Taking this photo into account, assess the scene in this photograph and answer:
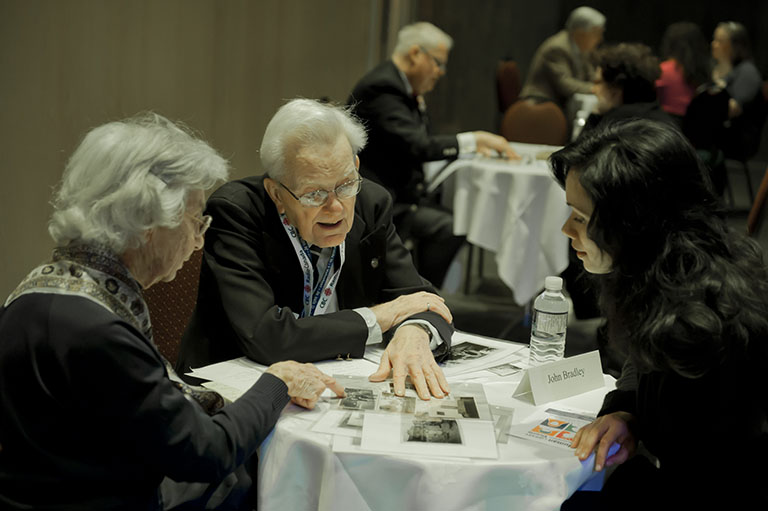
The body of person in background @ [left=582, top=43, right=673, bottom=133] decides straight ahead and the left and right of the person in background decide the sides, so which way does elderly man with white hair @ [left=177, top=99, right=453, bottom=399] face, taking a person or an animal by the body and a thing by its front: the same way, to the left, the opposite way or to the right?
the opposite way

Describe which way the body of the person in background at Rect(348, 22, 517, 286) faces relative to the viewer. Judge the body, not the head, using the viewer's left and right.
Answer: facing to the right of the viewer

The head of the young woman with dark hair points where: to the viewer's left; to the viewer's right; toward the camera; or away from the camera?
to the viewer's left

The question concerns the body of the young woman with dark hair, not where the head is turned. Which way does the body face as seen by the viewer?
to the viewer's left

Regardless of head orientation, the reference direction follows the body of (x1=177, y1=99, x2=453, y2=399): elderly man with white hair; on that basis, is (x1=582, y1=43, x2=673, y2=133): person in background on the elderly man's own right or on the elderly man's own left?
on the elderly man's own left

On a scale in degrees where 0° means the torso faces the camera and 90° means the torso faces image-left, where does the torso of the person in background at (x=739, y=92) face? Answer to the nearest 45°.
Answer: approximately 90°

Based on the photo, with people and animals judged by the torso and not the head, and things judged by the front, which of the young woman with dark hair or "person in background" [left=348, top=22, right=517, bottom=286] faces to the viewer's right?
the person in background

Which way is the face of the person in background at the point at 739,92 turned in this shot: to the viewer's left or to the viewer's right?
to the viewer's left

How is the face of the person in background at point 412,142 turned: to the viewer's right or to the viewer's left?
to the viewer's right

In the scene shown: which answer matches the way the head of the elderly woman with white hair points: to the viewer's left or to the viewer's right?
to the viewer's right

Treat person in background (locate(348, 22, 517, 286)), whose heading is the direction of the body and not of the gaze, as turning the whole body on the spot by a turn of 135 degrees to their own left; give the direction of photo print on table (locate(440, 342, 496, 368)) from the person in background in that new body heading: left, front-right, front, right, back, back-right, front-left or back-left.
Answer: back-left
